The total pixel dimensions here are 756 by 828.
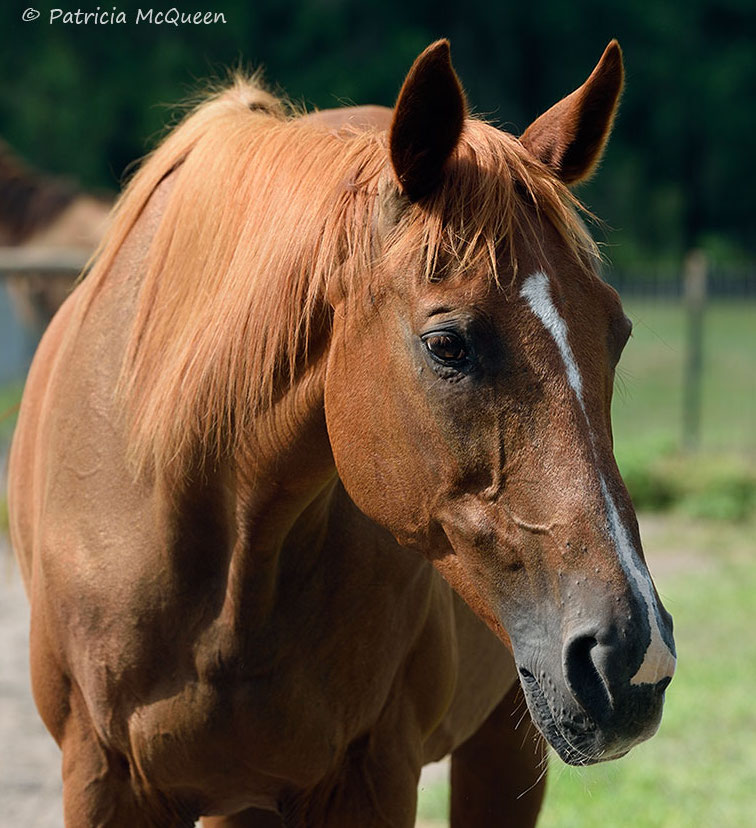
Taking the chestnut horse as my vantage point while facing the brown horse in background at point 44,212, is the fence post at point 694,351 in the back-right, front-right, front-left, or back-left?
front-right

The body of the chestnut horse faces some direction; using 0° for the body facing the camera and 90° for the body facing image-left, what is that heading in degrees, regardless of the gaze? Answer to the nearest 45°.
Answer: approximately 0°

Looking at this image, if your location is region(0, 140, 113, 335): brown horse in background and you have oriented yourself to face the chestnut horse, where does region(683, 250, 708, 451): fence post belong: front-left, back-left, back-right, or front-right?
front-left

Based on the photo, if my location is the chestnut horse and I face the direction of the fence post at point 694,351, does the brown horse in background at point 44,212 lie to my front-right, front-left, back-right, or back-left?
front-left

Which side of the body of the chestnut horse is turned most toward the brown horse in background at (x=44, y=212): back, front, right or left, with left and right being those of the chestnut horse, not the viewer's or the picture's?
back

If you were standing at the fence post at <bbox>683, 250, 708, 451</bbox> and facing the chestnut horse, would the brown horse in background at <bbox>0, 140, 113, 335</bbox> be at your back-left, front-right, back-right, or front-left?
front-right

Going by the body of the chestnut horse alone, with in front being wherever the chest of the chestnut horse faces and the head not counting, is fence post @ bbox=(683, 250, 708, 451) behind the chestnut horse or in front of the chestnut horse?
behind
